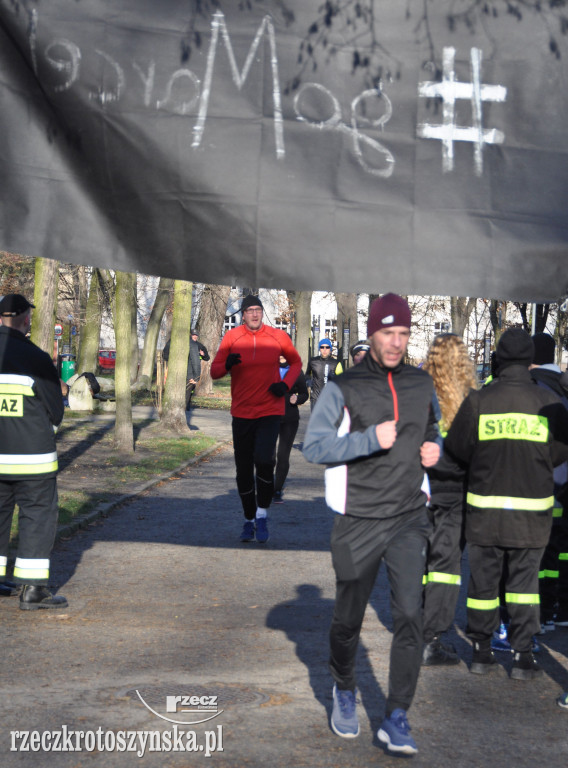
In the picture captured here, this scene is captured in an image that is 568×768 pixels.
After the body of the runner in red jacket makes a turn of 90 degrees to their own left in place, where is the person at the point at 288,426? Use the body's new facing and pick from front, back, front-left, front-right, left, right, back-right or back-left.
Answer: left

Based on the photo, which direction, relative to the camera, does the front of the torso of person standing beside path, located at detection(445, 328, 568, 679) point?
away from the camera

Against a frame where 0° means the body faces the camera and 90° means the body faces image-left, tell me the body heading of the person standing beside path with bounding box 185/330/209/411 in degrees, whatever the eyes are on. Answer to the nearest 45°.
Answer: approximately 0°

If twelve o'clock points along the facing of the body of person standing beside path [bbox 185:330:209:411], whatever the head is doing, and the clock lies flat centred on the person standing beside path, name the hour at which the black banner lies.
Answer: The black banner is roughly at 12 o'clock from the person standing beside path.

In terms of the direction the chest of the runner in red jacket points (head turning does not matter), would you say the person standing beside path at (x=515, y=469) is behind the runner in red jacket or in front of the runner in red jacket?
in front

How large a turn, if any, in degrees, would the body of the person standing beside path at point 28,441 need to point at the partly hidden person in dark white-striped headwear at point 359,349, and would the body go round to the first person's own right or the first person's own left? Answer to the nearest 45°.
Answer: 0° — they already face them

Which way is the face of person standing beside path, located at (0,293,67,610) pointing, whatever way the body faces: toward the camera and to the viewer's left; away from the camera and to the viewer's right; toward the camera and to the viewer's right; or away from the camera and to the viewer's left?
away from the camera and to the viewer's right

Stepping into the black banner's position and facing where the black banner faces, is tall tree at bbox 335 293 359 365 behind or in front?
in front

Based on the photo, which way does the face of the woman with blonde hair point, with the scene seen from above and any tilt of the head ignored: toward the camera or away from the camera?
away from the camera

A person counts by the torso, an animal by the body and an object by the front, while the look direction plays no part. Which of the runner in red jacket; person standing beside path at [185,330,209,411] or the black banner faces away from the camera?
the black banner

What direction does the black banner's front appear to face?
away from the camera
